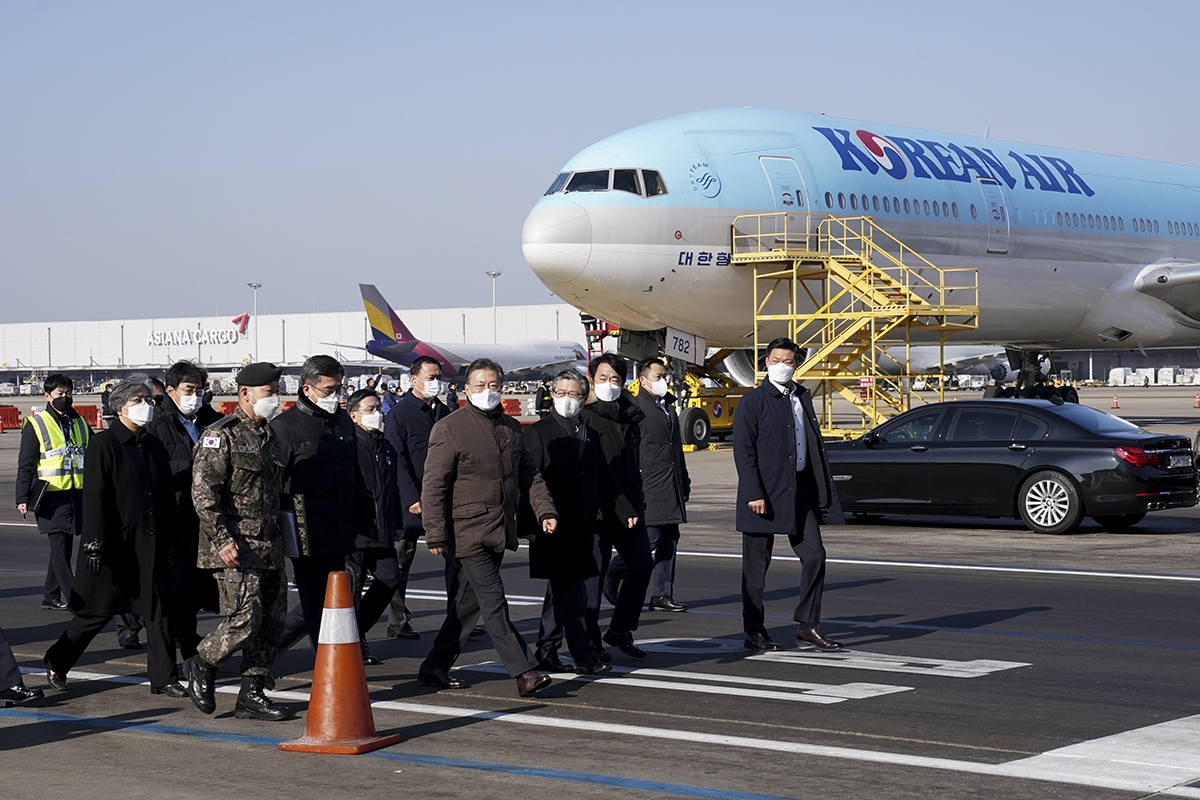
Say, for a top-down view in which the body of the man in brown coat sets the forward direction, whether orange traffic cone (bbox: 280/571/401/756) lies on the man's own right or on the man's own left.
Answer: on the man's own right

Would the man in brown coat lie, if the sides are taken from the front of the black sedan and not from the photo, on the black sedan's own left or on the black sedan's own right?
on the black sedan's own left

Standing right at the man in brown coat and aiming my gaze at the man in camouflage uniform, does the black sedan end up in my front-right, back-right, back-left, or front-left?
back-right

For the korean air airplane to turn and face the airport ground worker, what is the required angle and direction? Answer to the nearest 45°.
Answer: approximately 45° to its left

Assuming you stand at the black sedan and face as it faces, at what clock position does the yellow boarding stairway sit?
The yellow boarding stairway is roughly at 1 o'clock from the black sedan.

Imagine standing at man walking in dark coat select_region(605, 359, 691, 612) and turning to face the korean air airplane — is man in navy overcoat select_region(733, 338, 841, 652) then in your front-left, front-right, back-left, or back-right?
back-right

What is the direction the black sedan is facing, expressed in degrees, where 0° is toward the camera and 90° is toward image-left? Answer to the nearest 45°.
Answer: approximately 135°
